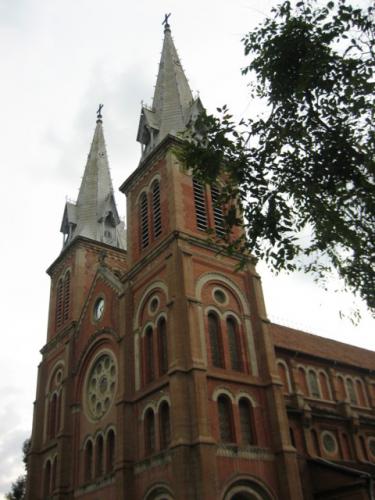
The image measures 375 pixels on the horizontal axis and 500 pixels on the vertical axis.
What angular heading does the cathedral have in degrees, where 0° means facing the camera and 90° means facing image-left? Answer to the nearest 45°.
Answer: approximately 45°
